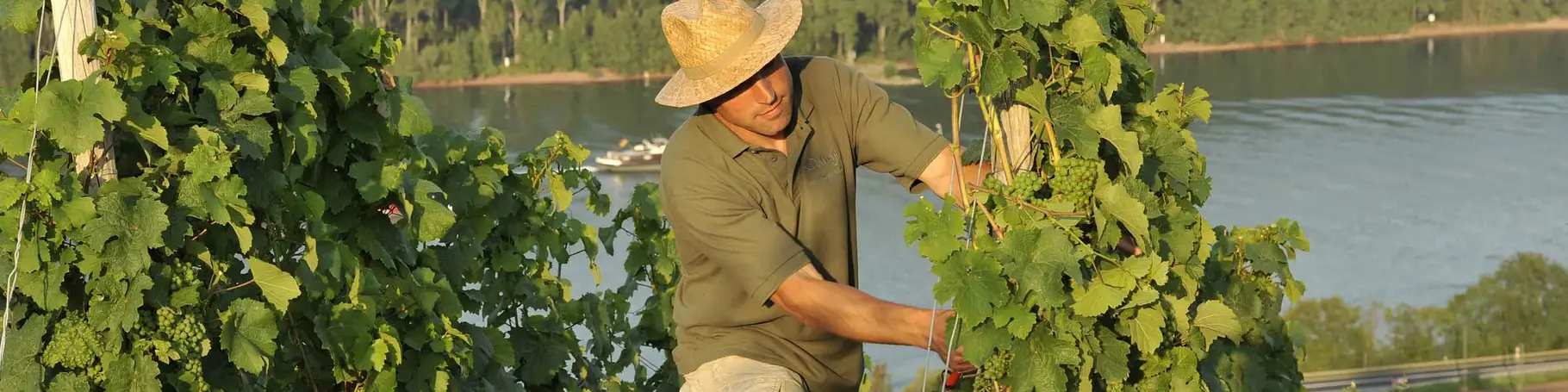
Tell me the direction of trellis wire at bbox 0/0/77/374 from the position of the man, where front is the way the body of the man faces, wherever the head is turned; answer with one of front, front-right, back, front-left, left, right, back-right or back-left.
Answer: back-right

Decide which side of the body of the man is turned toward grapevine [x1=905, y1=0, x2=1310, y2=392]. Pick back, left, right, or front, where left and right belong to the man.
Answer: front

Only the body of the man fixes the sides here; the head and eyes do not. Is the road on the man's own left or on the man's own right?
on the man's own left

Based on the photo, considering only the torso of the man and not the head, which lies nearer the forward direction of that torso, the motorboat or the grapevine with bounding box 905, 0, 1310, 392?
the grapevine

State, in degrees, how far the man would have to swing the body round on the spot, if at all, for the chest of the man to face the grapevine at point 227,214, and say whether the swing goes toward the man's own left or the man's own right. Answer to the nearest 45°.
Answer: approximately 135° to the man's own right
